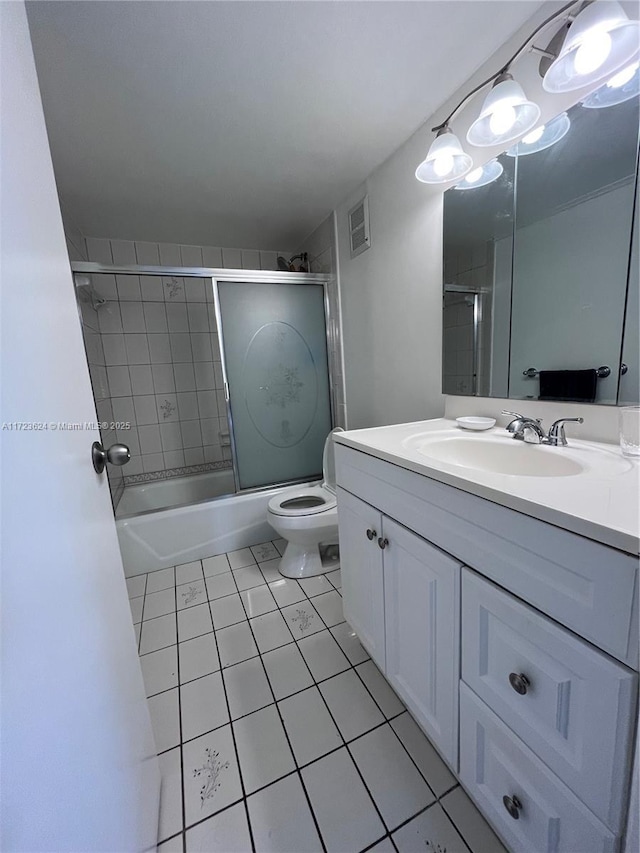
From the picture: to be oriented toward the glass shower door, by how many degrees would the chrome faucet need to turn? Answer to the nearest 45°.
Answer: approximately 45° to its right

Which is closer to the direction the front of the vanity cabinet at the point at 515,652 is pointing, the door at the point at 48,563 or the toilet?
the door

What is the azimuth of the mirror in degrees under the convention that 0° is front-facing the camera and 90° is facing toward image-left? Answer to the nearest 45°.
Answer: approximately 45°

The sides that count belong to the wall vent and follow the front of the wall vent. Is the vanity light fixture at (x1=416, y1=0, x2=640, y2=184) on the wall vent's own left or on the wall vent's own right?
on the wall vent's own left

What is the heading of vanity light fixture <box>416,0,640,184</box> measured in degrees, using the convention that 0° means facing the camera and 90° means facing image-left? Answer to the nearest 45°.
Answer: approximately 45°

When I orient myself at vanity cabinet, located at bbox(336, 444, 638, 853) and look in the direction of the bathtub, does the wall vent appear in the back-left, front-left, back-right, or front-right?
front-right

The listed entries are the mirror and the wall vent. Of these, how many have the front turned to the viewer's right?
0

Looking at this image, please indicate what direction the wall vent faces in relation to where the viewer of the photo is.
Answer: facing the viewer and to the left of the viewer

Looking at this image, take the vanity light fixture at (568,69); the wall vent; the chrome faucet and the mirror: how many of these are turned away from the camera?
0

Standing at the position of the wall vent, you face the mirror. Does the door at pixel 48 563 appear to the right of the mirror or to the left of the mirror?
right

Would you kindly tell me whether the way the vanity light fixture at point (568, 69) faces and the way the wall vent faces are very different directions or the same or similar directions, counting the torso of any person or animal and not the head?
same or similar directions

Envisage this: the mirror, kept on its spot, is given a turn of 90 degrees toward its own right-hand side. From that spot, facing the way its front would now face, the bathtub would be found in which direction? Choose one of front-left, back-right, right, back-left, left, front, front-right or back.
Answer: front-left
